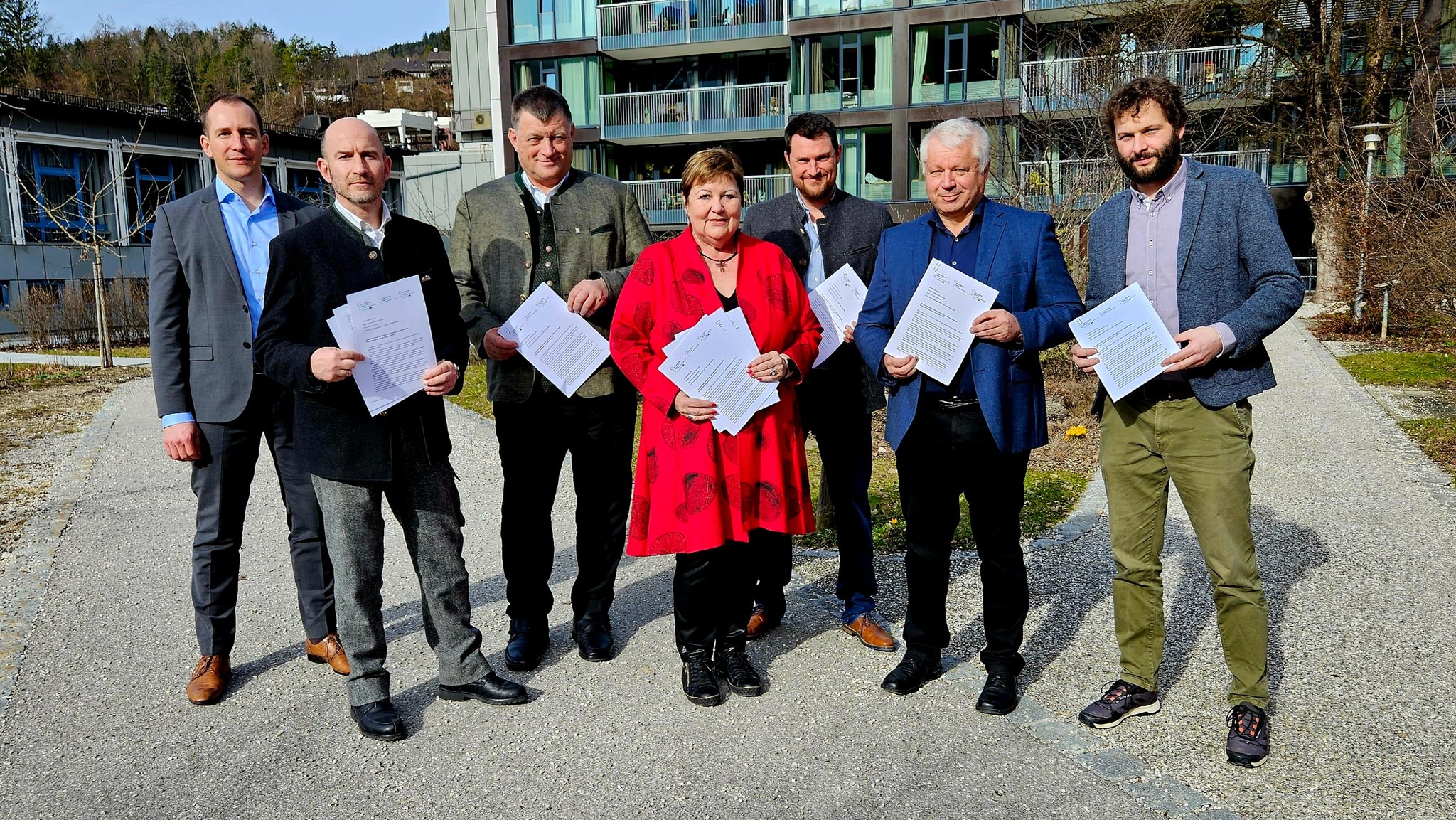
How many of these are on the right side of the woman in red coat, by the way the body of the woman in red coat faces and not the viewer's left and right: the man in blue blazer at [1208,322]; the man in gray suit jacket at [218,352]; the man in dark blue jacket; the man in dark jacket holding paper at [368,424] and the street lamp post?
2

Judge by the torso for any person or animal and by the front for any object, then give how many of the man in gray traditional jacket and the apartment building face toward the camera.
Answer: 2

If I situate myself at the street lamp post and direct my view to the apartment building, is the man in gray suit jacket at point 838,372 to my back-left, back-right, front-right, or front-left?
back-left

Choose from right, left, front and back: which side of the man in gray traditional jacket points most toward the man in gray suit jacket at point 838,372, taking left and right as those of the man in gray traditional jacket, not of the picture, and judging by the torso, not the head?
left

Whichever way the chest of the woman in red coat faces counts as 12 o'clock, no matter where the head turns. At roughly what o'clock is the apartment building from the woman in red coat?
The apartment building is roughly at 6 o'clock from the woman in red coat.

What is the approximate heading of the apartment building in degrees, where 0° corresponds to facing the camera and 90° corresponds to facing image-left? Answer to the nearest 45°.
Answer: approximately 0°

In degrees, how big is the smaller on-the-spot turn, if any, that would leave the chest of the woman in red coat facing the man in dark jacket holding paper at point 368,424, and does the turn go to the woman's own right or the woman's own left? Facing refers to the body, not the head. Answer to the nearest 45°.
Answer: approximately 90° to the woman's own right

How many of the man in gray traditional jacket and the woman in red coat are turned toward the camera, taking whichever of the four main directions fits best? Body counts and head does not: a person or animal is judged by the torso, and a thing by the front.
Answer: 2

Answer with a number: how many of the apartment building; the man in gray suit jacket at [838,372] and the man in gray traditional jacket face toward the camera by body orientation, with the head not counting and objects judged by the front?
3
